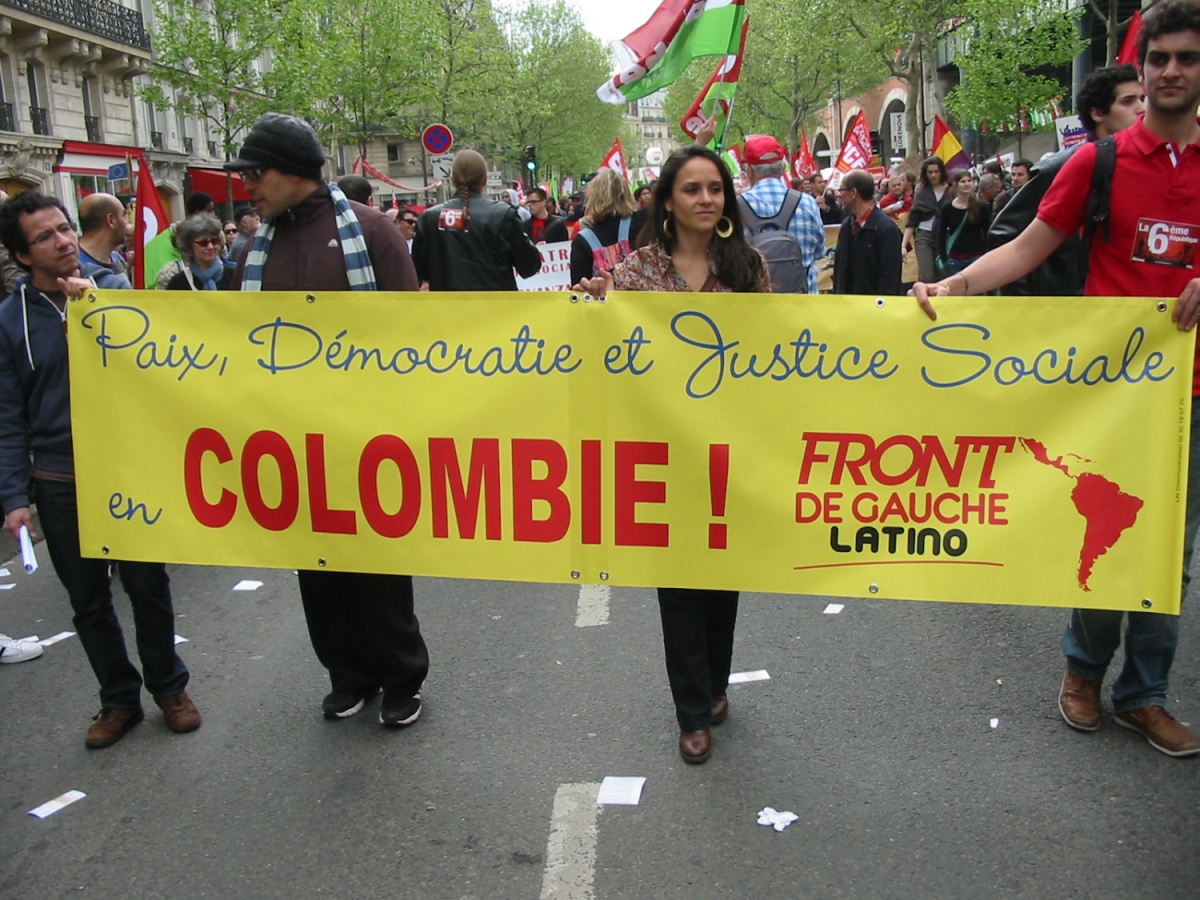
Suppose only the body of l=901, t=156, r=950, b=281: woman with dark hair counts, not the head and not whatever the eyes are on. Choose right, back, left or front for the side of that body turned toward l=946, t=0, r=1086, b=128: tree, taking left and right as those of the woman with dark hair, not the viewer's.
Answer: back

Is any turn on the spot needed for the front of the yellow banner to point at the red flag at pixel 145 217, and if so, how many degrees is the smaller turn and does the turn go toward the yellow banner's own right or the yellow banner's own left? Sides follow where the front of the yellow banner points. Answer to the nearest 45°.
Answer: approximately 135° to the yellow banner's own right

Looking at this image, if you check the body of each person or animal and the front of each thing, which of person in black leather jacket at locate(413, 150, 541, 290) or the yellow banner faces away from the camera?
the person in black leather jacket

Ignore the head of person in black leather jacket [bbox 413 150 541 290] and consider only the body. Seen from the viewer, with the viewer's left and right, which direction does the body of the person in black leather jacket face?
facing away from the viewer

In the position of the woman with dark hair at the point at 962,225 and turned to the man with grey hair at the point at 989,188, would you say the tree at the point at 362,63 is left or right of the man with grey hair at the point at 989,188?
left

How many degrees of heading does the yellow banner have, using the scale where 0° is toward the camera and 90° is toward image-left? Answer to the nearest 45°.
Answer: approximately 0°

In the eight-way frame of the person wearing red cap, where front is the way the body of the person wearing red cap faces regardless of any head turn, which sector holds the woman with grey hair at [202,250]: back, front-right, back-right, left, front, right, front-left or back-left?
left

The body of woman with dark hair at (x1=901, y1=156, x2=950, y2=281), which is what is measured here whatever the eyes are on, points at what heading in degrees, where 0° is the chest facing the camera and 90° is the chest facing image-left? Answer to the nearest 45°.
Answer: approximately 0°

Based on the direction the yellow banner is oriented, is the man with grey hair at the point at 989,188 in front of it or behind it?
behind

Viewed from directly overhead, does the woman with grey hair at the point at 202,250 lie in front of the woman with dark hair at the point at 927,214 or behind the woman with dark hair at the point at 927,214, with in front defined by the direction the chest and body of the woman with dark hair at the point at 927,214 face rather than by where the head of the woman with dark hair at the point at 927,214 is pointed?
in front

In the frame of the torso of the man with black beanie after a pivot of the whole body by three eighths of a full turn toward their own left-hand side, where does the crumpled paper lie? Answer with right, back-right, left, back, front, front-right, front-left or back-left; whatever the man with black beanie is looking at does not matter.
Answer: front-right

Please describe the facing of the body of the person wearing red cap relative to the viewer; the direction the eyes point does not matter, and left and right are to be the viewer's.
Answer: facing away from the viewer

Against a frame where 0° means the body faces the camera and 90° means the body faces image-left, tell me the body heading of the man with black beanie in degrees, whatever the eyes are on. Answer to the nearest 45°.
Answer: approximately 45°
